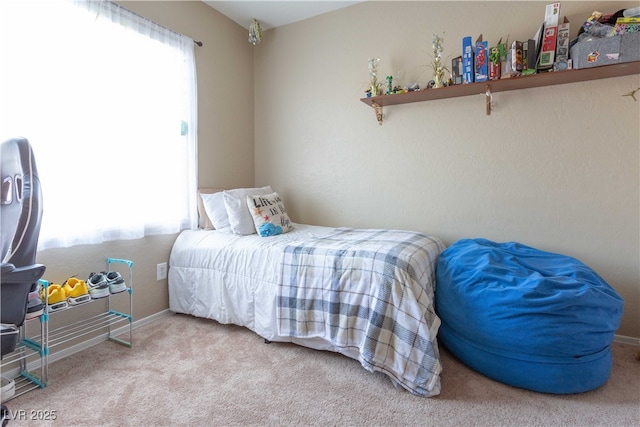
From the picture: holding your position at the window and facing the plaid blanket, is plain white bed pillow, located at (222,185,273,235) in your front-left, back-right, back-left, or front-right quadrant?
front-left

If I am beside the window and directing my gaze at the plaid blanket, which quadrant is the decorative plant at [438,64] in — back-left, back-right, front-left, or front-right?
front-left

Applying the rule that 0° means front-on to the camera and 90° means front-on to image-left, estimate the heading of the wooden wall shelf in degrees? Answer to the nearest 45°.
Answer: approximately 45°

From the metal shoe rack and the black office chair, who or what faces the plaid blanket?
the metal shoe rack

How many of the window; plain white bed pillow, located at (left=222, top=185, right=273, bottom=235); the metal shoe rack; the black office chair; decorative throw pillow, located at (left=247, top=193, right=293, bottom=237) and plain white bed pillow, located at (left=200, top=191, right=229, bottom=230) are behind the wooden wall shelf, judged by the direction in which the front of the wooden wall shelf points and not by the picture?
0

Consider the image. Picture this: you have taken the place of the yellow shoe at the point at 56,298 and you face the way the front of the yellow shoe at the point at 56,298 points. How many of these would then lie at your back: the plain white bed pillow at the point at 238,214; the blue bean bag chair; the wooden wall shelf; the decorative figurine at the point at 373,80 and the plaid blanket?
0

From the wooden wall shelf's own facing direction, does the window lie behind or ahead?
ahead

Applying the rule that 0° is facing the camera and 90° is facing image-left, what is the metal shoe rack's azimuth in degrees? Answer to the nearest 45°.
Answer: approximately 315°

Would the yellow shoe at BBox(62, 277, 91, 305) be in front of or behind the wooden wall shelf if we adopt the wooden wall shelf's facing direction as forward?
in front

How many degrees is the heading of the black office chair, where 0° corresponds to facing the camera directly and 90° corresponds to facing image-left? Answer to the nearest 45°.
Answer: approximately 45°

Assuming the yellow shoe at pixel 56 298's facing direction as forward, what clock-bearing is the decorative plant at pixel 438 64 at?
The decorative plant is roughly at 11 o'clock from the yellow shoe.

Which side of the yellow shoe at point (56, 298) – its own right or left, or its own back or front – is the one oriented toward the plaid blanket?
front

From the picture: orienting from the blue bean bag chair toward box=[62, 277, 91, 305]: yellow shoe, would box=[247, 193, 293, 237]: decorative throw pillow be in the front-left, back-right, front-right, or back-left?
front-right

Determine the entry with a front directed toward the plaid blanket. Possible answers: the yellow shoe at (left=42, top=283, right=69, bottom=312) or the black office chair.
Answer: the yellow shoe
